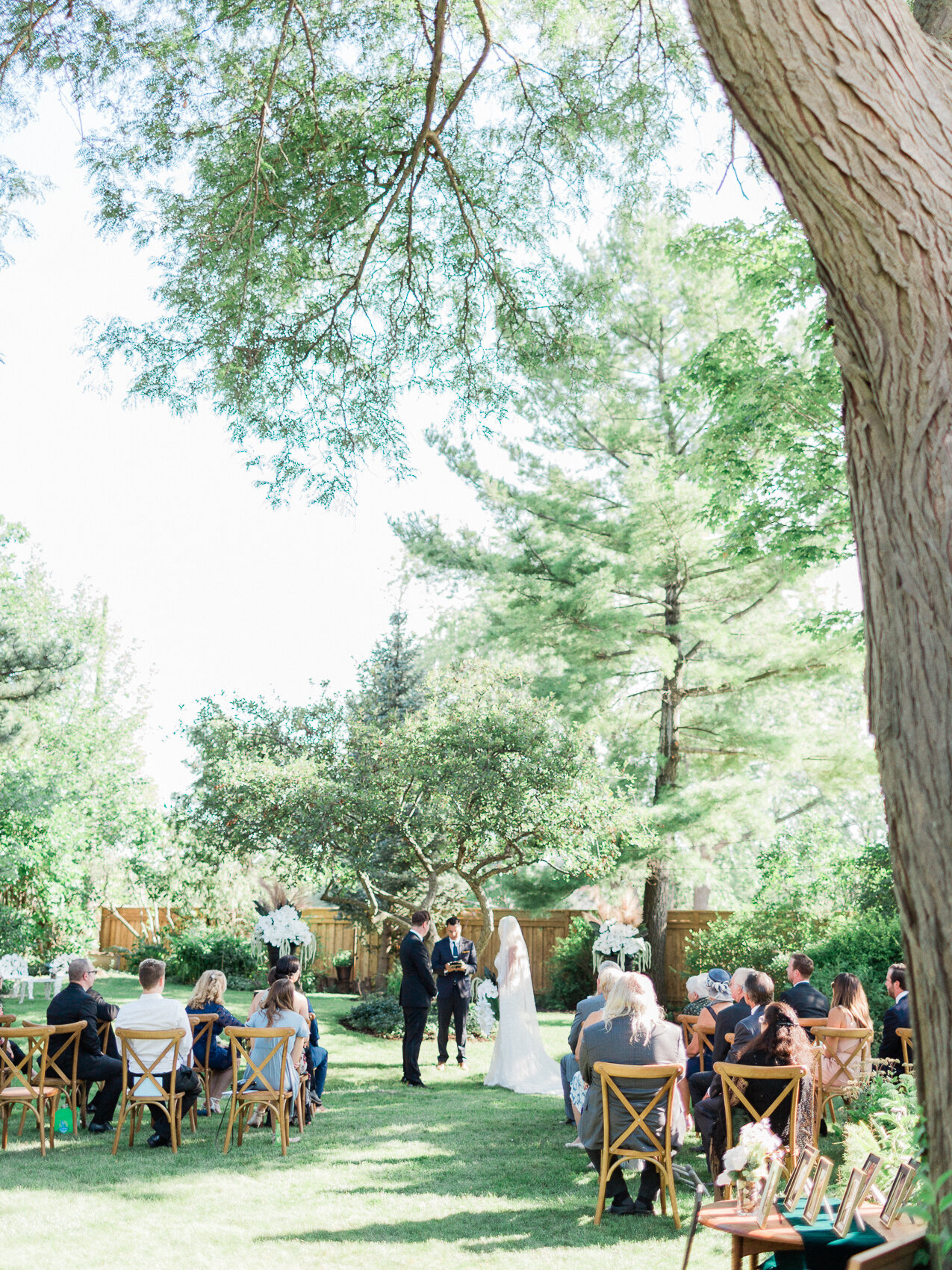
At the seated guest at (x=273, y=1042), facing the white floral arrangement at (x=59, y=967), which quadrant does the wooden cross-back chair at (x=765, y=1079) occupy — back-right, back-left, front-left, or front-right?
back-right

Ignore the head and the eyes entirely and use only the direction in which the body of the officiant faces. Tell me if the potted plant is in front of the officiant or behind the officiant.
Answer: behind

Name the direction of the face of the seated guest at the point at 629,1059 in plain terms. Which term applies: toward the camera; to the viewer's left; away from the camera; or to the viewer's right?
away from the camera

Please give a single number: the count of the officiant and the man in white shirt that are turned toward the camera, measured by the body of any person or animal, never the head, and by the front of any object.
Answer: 1

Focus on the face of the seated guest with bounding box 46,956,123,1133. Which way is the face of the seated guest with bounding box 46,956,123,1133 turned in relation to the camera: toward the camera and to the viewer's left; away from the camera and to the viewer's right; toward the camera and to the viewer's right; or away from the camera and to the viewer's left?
away from the camera and to the viewer's right

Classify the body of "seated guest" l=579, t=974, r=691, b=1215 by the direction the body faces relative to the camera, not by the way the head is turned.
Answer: away from the camera

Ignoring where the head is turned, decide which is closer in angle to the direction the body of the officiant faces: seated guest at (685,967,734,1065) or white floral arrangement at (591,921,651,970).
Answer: the seated guest

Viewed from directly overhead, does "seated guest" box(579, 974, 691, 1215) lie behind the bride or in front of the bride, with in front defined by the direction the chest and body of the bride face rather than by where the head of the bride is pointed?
behind

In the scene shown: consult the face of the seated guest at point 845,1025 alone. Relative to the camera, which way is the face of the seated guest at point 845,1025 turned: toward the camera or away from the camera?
away from the camera
